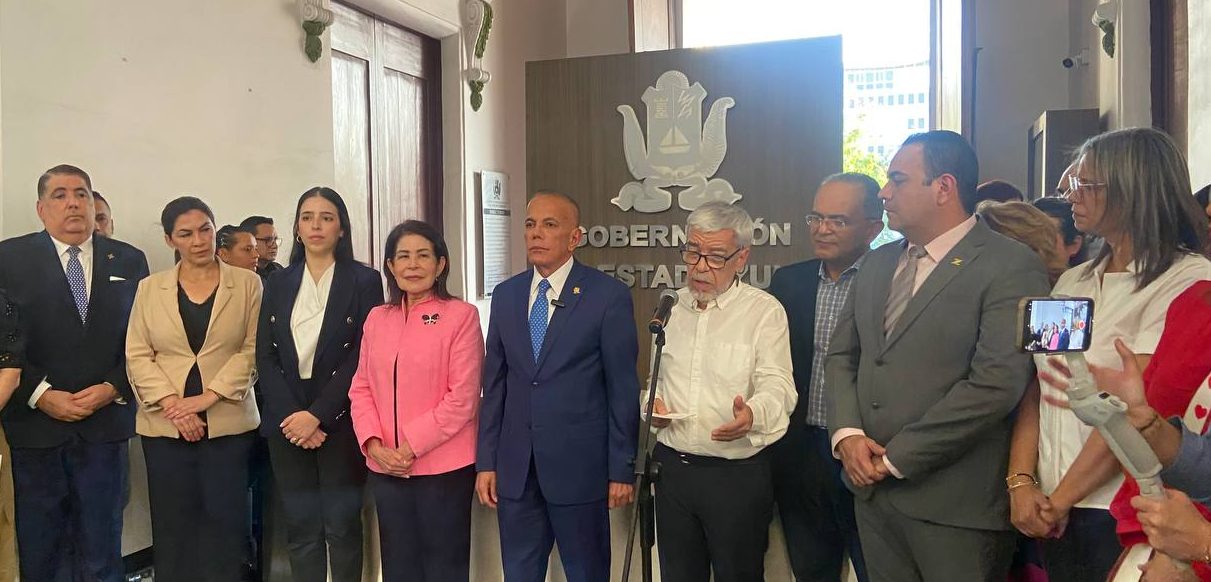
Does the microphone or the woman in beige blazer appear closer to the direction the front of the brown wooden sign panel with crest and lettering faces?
the microphone

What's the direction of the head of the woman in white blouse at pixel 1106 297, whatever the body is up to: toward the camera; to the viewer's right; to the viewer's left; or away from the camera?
to the viewer's left

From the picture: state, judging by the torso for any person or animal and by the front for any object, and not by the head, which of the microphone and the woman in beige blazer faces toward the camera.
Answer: the woman in beige blazer

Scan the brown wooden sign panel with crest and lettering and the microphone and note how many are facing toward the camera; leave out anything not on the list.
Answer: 1

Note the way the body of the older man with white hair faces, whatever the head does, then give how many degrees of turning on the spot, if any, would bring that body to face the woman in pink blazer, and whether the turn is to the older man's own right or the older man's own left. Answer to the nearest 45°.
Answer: approximately 45° to the older man's own right

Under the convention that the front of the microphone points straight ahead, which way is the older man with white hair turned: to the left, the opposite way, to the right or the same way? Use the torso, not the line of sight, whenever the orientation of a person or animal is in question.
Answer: the opposite way

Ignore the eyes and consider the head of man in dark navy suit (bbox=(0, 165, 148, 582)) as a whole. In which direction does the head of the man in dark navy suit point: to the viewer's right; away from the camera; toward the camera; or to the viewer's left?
toward the camera

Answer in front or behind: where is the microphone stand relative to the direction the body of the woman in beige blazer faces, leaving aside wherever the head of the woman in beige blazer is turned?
in front

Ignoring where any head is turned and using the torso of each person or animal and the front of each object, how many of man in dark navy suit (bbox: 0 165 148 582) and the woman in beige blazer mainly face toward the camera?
2

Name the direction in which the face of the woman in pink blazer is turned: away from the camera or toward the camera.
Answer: toward the camera

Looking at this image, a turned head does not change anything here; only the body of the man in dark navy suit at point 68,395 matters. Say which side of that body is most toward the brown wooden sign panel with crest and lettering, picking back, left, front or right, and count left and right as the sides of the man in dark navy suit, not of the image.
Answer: left

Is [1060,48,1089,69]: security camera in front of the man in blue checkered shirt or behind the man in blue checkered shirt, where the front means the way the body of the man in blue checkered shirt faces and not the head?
behind

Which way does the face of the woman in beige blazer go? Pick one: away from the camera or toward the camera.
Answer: toward the camera

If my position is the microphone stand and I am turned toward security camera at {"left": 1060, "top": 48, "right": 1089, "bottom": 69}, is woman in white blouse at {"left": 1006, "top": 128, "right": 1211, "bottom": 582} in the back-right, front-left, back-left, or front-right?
front-right

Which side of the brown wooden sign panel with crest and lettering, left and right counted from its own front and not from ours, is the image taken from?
front

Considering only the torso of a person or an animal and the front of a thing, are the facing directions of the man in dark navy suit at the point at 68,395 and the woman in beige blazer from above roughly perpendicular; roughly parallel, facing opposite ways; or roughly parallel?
roughly parallel

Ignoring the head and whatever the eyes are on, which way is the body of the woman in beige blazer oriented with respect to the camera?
toward the camera

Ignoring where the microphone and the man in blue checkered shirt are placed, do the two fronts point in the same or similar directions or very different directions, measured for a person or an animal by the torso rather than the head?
very different directions
